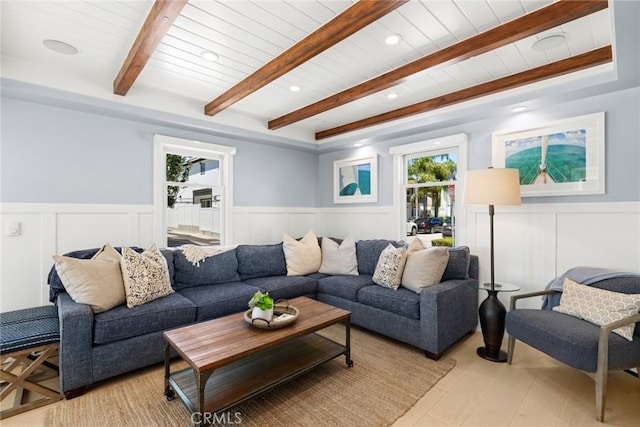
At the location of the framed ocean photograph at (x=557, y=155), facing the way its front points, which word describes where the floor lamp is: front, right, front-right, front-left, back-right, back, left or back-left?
front

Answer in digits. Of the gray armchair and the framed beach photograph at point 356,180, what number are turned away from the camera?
0

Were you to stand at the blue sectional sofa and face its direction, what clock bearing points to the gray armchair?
The gray armchair is roughly at 10 o'clock from the blue sectional sofa.

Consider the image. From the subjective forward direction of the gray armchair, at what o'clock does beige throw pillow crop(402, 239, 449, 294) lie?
The beige throw pillow is roughly at 2 o'clock from the gray armchair.

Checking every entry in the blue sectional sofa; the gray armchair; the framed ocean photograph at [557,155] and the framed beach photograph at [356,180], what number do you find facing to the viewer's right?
0

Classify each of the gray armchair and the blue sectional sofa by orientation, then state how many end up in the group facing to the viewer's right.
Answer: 0

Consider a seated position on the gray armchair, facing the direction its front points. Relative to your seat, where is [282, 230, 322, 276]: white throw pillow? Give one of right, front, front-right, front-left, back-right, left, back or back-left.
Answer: front-right

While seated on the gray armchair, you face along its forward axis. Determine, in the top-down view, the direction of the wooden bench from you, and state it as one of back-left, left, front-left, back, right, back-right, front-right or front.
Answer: front

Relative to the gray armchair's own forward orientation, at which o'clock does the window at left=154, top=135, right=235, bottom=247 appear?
The window is roughly at 1 o'clock from the gray armchair.

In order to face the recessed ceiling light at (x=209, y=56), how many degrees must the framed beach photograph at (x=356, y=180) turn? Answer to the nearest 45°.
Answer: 0° — it already faces it

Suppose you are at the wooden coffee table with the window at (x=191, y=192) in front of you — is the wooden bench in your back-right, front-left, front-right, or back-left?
front-left

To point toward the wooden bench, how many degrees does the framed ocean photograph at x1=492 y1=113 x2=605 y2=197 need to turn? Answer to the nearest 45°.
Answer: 0° — it already faces it

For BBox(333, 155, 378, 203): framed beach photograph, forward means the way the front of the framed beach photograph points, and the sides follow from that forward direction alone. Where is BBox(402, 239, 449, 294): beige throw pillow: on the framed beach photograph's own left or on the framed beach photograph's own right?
on the framed beach photograph's own left

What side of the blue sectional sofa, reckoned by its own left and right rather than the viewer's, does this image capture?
front

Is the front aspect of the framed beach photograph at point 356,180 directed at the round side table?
no
